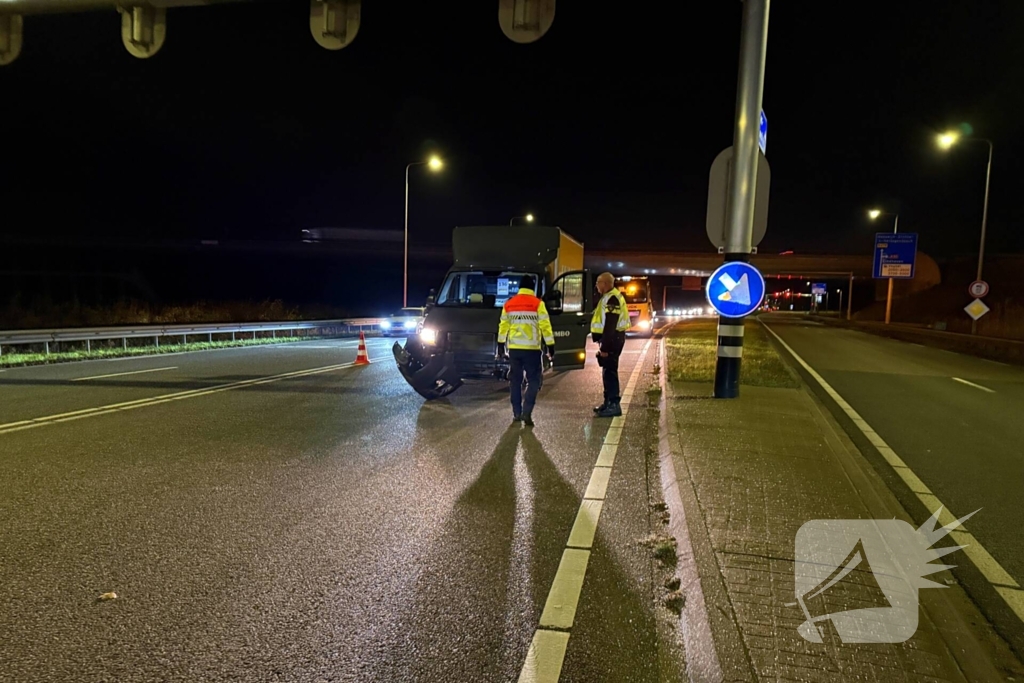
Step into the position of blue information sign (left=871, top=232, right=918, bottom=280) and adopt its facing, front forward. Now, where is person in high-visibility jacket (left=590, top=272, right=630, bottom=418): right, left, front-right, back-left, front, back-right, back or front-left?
front

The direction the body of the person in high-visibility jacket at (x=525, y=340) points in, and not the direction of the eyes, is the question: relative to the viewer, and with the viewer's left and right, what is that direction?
facing away from the viewer

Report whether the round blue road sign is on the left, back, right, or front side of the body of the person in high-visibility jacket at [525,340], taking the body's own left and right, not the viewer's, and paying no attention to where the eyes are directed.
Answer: right

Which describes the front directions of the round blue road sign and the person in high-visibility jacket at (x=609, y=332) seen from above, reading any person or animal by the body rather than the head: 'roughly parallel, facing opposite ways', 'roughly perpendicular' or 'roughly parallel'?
roughly perpendicular

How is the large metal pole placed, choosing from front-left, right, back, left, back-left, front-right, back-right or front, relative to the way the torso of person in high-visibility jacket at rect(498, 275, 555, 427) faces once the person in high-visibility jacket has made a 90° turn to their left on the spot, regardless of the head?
back

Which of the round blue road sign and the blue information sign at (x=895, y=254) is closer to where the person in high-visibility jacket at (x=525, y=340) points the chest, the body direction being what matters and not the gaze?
the blue information sign

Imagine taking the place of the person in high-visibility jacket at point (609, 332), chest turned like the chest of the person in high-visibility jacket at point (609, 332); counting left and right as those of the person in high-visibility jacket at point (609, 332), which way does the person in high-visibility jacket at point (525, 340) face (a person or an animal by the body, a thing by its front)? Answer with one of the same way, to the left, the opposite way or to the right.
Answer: to the right

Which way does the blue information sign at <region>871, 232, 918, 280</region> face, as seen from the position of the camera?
facing the viewer

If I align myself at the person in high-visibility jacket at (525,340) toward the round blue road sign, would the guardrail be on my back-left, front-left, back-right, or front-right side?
back-left

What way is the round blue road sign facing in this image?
toward the camera

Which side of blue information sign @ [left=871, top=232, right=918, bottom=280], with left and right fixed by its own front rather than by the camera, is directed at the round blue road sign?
front

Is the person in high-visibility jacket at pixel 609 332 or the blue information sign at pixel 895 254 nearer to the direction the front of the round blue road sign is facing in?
the person in high-visibility jacket

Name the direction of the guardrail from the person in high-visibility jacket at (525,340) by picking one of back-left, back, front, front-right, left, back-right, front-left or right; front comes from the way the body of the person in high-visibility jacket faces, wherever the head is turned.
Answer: front-left

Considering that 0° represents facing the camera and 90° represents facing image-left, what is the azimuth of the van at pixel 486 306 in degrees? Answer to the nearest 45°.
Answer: approximately 45°

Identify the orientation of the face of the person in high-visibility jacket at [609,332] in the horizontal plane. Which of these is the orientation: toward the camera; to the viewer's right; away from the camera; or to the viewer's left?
to the viewer's left

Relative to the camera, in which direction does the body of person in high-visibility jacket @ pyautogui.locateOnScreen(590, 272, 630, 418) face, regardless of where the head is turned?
to the viewer's left
